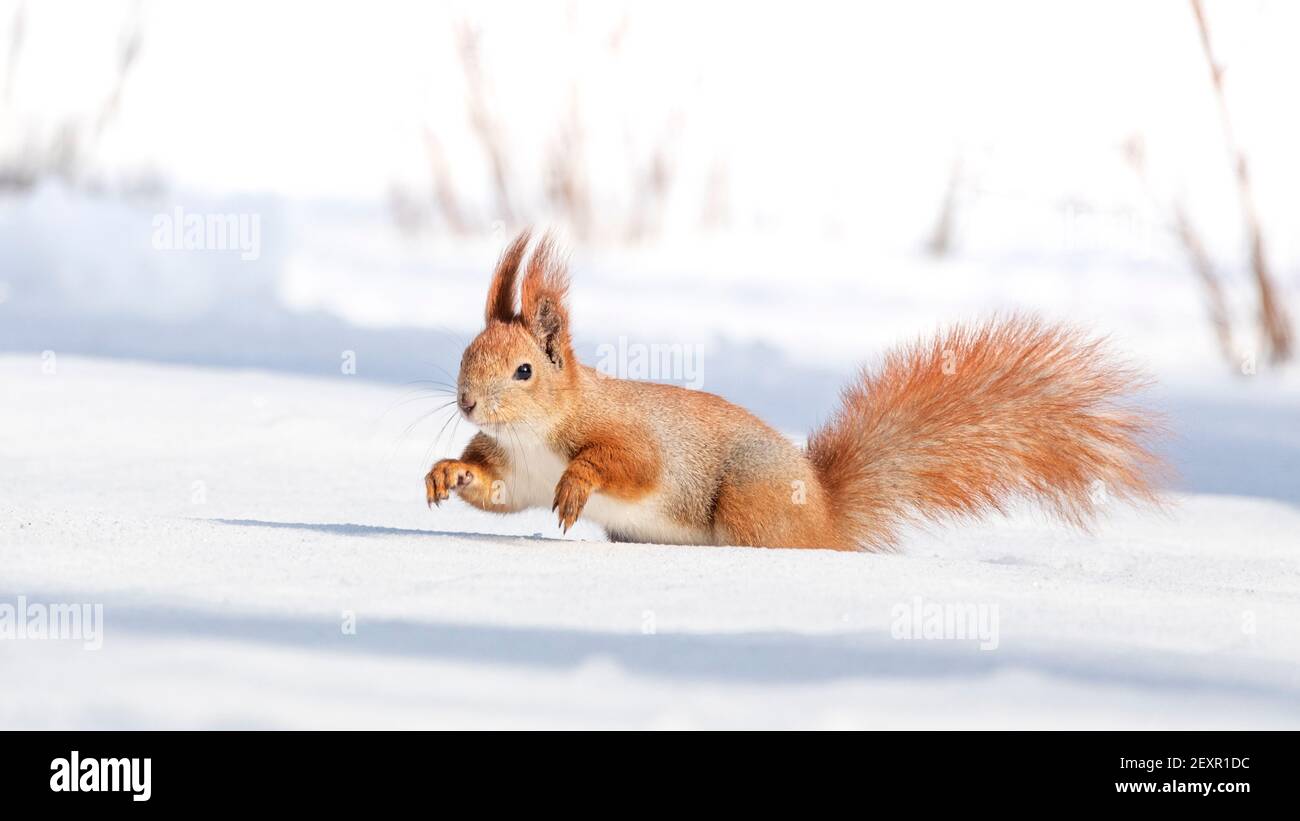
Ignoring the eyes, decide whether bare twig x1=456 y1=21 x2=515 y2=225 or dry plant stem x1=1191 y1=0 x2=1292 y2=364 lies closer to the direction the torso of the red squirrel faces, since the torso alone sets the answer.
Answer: the bare twig

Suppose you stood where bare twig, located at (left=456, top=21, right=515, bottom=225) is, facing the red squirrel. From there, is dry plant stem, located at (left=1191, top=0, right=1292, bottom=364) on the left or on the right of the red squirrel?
left

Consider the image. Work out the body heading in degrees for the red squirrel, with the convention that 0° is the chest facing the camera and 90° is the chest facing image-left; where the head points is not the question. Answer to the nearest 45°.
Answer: approximately 90°

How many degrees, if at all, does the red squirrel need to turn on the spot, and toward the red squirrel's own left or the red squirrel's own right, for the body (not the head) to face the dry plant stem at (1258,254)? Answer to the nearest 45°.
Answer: approximately 135° to the red squirrel's own right

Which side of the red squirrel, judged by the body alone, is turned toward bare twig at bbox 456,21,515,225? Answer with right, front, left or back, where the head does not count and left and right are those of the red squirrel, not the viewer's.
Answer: right
